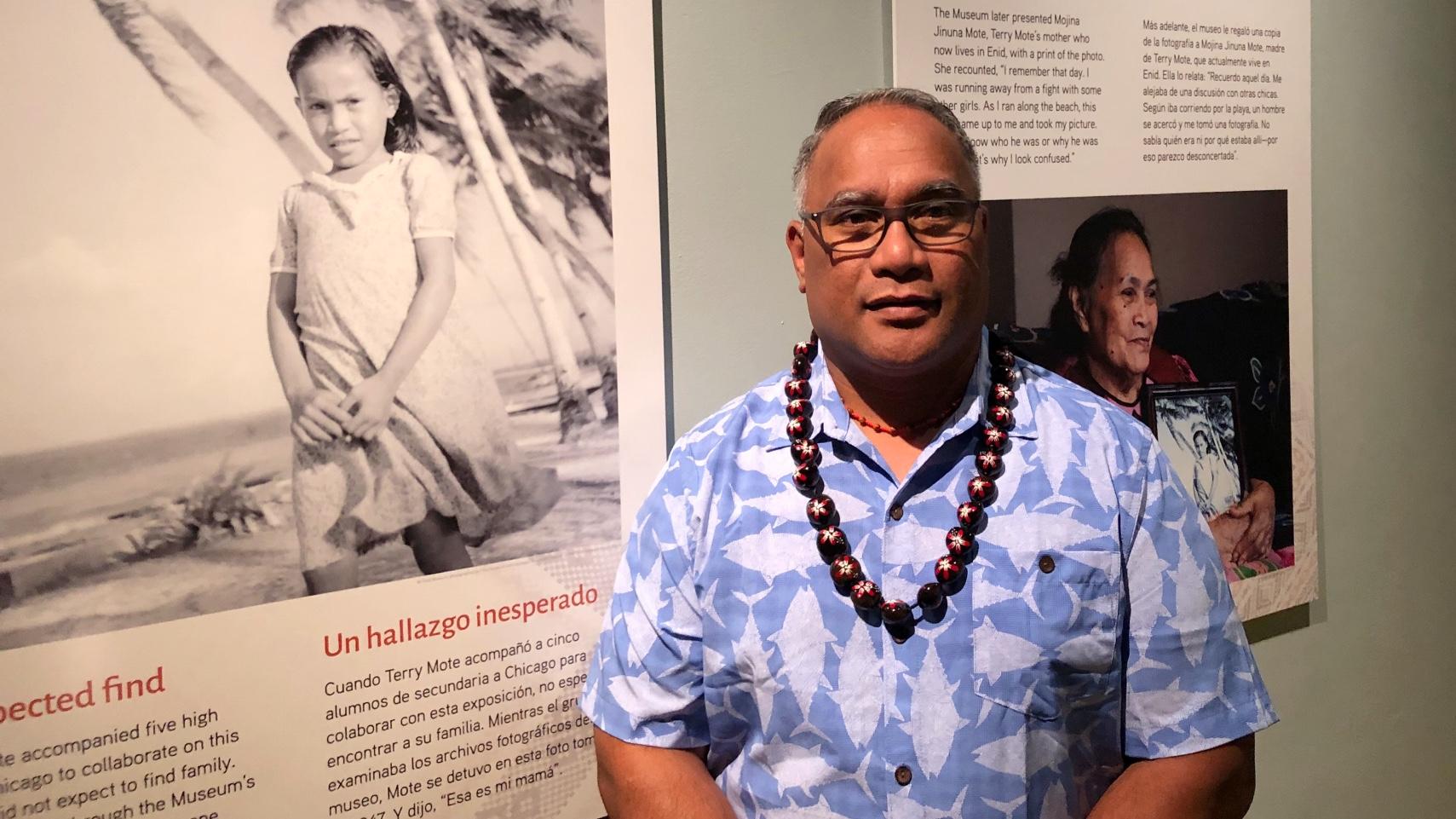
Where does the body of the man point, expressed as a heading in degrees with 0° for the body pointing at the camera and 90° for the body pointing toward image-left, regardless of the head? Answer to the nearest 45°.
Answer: approximately 0°
